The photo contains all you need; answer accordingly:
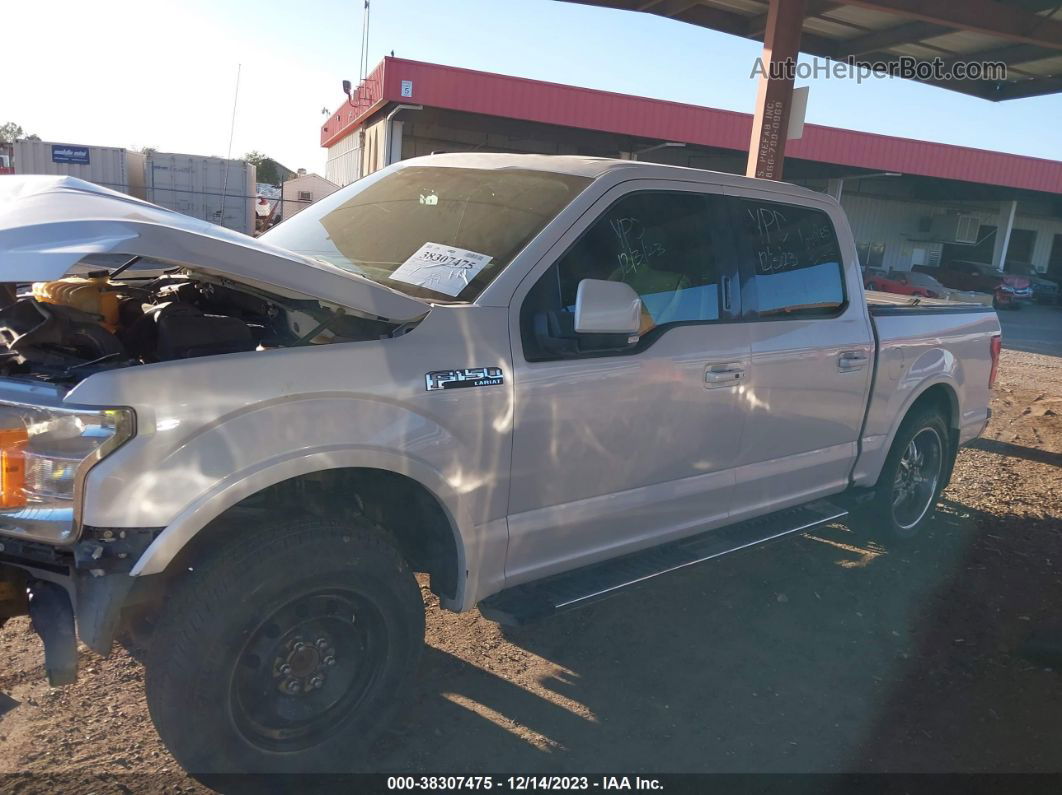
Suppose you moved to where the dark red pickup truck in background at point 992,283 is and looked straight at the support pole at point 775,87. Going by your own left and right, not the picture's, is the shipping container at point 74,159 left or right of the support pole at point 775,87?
right

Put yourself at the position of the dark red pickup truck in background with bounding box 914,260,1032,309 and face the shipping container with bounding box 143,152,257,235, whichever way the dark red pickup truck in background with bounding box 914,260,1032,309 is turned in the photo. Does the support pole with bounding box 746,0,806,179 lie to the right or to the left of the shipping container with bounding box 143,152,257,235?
left

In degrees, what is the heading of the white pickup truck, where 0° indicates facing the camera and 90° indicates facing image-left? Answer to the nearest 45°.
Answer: approximately 45°

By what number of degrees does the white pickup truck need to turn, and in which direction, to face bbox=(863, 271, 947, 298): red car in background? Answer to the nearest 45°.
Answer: approximately 180°

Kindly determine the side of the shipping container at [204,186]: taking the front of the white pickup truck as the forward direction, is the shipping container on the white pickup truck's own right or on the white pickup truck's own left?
on the white pickup truck's own right

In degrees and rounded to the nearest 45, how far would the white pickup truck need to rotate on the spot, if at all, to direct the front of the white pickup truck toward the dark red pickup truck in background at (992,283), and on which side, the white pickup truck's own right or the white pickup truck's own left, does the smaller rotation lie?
approximately 180°

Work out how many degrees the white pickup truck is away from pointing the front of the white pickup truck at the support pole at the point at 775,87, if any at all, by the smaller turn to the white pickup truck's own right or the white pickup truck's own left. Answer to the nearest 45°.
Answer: approximately 180°
